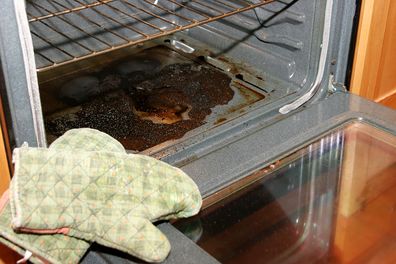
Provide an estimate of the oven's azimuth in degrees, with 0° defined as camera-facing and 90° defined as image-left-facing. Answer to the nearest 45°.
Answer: approximately 315°

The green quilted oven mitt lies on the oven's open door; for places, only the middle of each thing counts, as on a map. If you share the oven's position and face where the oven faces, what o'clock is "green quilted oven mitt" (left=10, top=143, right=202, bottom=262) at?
The green quilted oven mitt is roughly at 2 o'clock from the oven.
